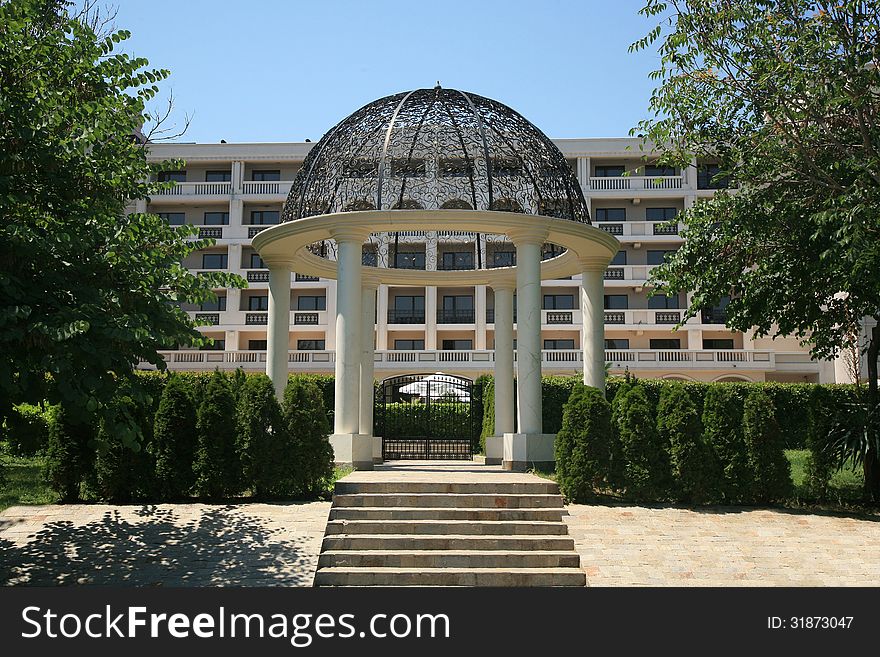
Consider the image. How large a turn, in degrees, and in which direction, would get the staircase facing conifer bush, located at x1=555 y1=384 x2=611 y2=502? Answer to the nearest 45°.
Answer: approximately 135° to its left

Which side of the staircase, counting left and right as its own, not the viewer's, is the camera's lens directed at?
front

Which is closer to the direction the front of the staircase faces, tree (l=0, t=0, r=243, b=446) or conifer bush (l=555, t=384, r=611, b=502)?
the tree

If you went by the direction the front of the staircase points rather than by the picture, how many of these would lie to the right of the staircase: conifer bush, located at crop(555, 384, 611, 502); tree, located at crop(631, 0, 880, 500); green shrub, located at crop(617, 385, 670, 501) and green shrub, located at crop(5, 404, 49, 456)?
1

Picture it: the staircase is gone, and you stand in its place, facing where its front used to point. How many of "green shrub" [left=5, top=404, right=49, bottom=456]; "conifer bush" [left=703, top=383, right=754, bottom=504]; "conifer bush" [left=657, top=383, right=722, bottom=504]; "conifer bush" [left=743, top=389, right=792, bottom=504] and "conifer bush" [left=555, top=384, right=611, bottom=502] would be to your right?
1

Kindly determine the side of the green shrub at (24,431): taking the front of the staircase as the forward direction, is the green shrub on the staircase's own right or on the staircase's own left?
on the staircase's own right

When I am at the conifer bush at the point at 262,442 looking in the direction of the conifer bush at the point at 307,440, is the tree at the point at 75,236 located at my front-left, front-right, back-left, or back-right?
back-right

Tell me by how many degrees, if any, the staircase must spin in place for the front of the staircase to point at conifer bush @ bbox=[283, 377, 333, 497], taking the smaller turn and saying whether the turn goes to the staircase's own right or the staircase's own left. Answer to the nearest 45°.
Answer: approximately 135° to the staircase's own right

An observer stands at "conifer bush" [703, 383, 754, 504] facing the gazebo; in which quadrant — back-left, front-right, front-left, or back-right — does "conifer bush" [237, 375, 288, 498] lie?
front-left
